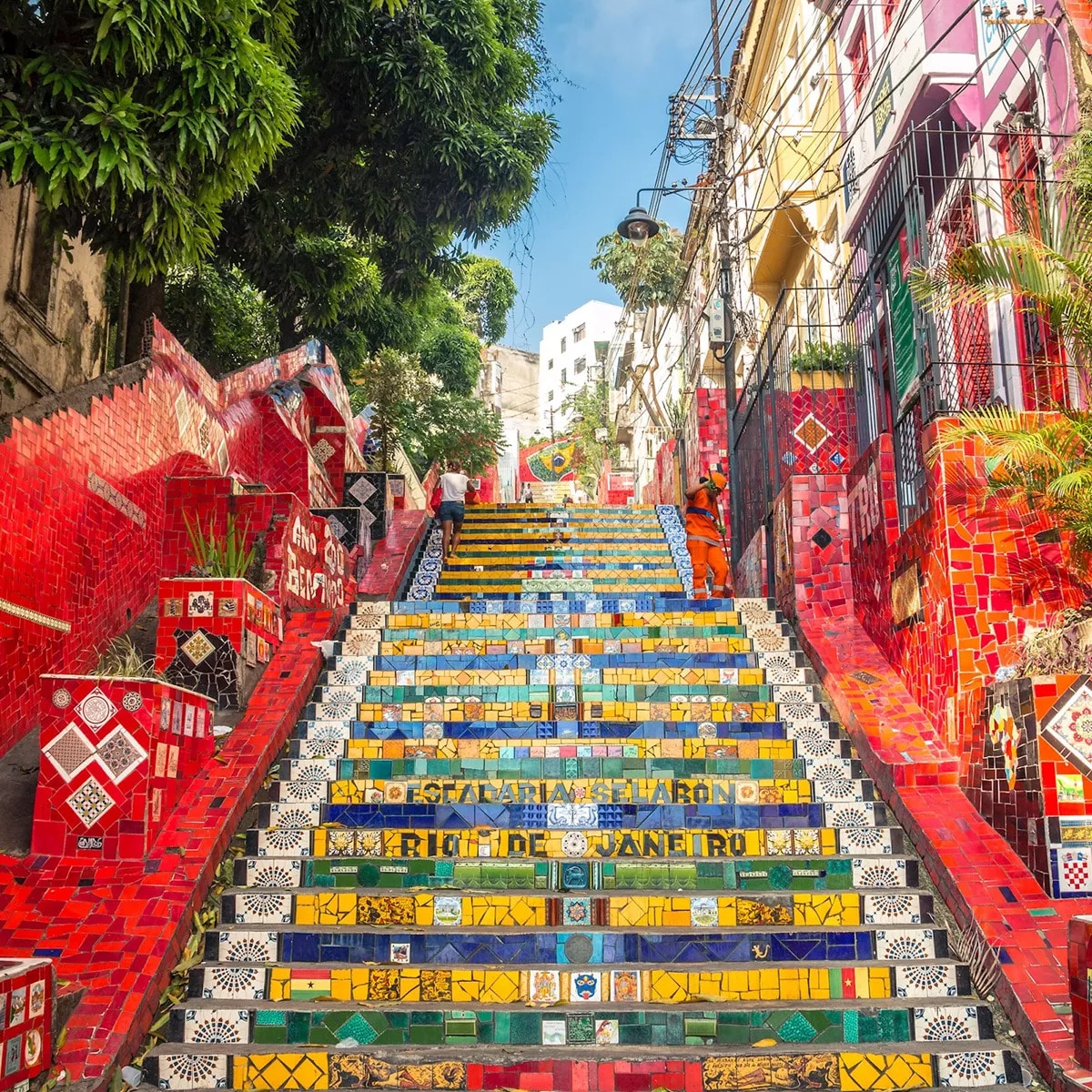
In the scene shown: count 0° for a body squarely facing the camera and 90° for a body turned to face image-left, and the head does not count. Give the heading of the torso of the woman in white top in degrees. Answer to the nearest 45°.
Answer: approximately 180°

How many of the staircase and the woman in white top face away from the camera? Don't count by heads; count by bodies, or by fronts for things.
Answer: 1

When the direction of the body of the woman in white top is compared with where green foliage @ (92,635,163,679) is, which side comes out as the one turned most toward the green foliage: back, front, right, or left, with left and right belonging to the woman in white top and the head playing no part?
back

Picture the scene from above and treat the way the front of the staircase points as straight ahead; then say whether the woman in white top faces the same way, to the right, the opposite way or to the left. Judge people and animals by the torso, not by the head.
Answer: the opposite way

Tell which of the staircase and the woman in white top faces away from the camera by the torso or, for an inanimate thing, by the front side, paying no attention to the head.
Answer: the woman in white top

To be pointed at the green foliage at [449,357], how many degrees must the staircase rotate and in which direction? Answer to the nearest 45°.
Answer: approximately 180°

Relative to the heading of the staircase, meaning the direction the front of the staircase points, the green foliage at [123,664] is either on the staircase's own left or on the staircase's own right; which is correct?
on the staircase's own right

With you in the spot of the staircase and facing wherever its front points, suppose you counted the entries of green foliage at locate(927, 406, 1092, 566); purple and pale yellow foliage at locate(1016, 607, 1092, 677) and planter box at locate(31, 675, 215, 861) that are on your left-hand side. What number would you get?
2

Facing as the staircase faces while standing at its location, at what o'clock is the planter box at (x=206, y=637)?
The planter box is roughly at 4 o'clock from the staircase.

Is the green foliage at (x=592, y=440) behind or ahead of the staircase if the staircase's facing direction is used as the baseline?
behind

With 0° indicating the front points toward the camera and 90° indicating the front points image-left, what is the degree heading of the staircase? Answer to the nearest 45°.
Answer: approximately 0°

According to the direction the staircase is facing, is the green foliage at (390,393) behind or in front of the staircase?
behind

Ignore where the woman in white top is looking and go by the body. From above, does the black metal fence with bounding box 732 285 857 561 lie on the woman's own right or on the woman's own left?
on the woman's own right

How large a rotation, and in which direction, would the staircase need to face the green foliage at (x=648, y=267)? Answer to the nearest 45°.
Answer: approximately 180°
